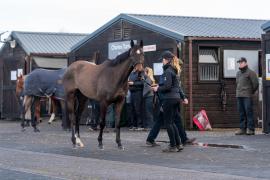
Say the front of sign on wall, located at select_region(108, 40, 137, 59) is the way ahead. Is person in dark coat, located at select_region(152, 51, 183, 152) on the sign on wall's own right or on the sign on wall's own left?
on the sign on wall's own left

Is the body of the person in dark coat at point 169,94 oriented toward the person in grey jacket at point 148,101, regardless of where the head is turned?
no

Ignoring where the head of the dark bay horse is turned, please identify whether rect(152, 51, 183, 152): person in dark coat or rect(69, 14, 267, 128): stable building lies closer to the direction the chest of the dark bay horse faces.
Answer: the person in dark coat

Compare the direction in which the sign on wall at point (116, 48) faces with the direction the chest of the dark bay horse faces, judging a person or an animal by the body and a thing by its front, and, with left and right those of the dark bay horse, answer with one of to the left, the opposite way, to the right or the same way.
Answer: to the right

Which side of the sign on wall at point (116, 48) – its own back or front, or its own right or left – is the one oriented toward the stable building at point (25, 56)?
right

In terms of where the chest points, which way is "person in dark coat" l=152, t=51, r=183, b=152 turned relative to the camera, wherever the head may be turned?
to the viewer's left

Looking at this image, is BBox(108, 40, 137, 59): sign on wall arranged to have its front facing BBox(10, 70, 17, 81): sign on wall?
no

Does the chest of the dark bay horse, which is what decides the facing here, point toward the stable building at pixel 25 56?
no

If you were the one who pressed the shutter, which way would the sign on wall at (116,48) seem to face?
facing the viewer and to the left of the viewer

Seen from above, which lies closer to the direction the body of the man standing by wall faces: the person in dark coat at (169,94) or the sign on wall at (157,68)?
the person in dark coat

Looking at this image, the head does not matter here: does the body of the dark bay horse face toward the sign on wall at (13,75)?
no

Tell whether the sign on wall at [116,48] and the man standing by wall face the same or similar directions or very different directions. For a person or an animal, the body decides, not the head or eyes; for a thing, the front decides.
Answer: same or similar directions

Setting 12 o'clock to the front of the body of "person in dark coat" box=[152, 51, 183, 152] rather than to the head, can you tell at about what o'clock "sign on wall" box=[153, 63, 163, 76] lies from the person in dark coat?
The sign on wall is roughly at 3 o'clock from the person in dark coat.

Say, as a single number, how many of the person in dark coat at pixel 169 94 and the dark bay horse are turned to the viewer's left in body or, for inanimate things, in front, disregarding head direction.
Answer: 1
